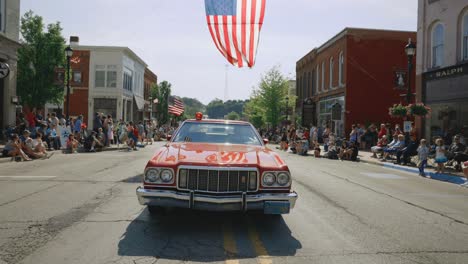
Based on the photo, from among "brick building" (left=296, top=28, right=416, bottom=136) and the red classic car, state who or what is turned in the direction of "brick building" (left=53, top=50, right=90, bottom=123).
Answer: "brick building" (left=296, top=28, right=416, bottom=136)

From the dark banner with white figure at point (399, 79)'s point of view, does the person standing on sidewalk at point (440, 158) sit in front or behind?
in front

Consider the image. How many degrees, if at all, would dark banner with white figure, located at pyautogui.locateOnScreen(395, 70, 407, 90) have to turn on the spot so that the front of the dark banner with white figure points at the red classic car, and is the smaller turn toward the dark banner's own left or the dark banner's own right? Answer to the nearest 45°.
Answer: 0° — it already faces it

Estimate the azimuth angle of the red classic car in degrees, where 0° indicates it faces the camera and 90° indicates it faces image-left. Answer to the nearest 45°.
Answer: approximately 0°

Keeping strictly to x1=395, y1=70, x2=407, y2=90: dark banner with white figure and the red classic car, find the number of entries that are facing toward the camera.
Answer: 2

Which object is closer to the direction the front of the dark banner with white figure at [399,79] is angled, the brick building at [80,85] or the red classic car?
the red classic car

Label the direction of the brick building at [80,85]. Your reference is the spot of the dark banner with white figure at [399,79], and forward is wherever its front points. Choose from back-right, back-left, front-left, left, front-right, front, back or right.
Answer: right

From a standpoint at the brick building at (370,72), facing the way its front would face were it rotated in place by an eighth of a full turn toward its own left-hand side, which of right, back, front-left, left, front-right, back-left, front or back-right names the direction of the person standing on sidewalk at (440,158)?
front-left

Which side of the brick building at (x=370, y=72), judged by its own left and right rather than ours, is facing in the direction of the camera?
left
